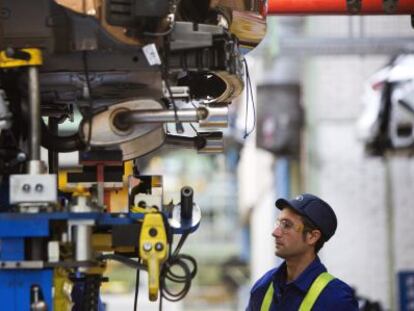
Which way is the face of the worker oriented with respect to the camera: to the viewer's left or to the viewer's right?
to the viewer's left

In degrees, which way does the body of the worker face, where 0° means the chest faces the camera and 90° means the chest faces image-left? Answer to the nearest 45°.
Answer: approximately 45°

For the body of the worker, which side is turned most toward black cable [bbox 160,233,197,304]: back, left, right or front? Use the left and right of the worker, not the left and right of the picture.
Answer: front

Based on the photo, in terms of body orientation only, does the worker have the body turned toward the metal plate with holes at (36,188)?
yes
